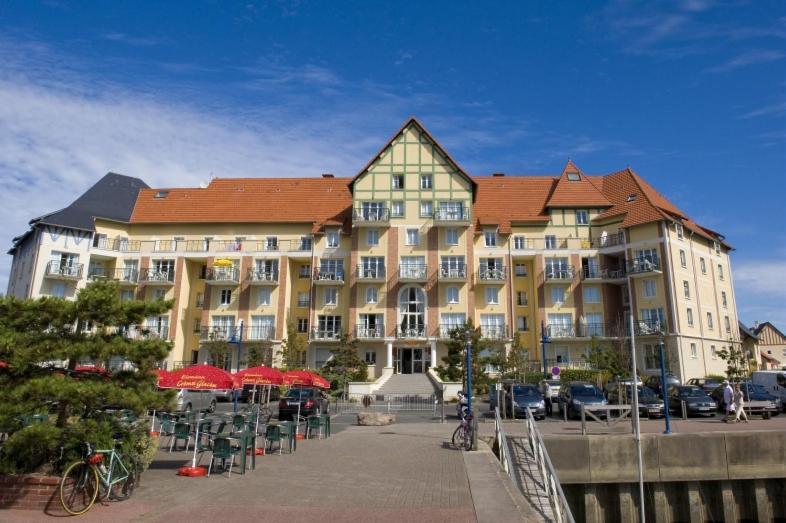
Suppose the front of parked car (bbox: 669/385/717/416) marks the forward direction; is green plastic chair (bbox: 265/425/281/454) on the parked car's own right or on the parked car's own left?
on the parked car's own right

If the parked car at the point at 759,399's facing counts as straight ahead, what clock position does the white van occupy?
The white van is roughly at 8 o'clock from the parked car.

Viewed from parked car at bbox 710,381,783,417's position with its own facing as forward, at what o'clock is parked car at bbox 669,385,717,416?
parked car at bbox 669,385,717,416 is roughly at 3 o'clock from parked car at bbox 710,381,783,417.

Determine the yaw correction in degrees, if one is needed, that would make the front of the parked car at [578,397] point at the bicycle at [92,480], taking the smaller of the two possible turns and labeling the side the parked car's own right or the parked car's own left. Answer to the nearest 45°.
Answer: approximately 45° to the parked car's own right

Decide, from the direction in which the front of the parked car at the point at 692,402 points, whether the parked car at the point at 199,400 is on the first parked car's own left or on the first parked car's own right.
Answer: on the first parked car's own right
